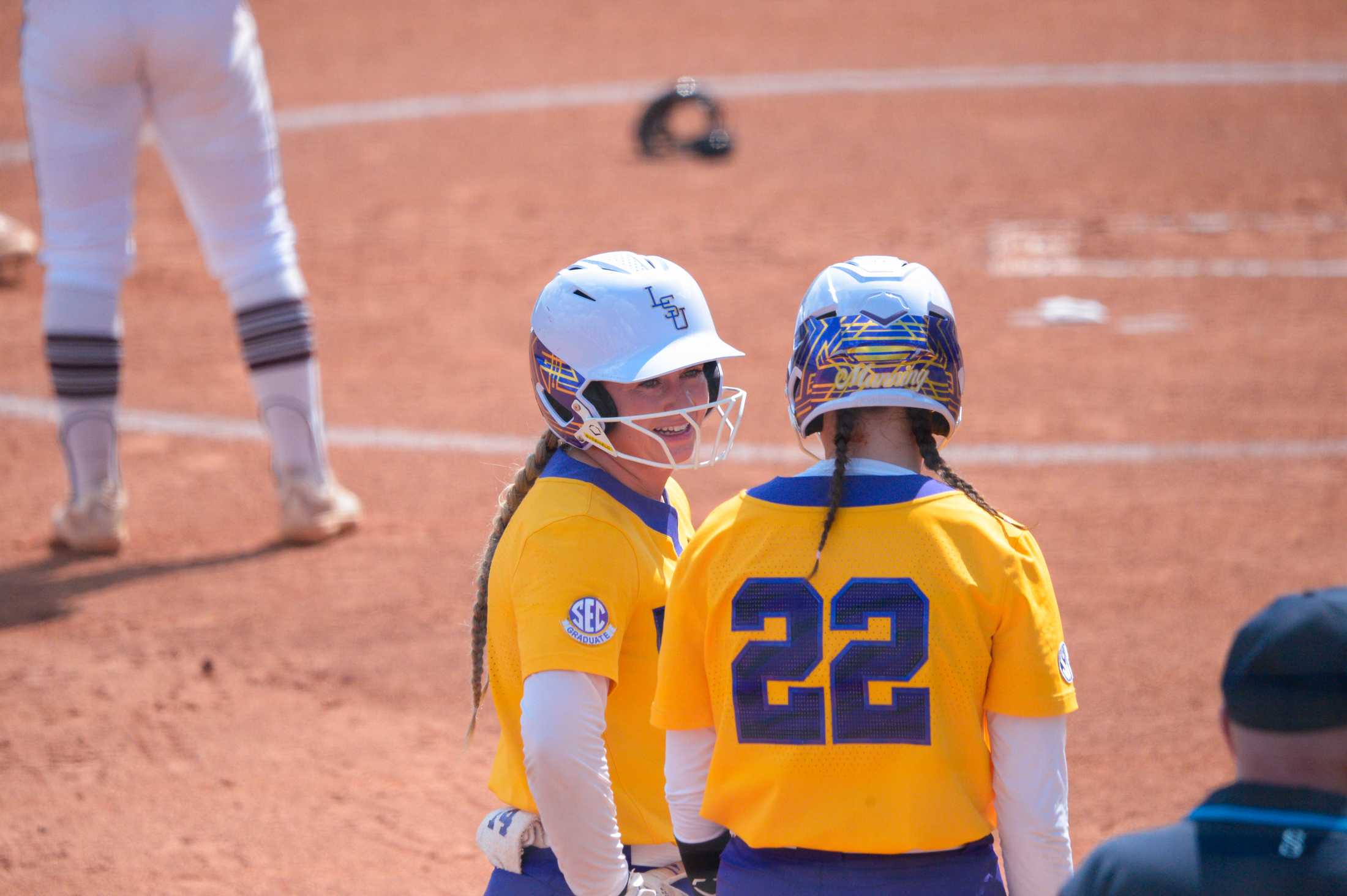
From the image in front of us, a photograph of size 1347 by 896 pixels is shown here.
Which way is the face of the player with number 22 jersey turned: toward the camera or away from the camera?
away from the camera

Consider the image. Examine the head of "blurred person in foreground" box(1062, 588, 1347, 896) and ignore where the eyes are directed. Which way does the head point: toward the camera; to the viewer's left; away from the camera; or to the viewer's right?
away from the camera

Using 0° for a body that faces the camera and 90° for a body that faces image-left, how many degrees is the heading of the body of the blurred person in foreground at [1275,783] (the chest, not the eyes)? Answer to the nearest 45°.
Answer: approximately 180°

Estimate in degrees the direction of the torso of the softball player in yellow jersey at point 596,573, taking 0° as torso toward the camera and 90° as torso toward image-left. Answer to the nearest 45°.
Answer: approximately 270°

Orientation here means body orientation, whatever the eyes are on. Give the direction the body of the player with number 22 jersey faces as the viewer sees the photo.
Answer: away from the camera

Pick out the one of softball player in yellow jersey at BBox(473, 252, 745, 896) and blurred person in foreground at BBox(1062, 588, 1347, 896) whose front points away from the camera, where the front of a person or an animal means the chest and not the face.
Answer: the blurred person in foreground

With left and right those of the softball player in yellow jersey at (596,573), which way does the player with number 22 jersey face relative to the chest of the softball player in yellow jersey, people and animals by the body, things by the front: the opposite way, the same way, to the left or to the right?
to the left
